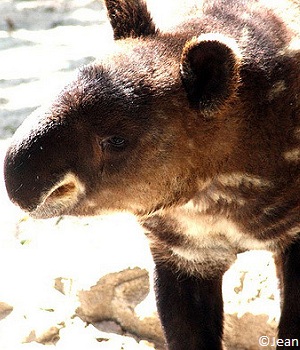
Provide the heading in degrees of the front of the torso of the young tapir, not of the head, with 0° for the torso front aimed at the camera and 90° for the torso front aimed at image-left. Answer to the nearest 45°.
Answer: approximately 45°
